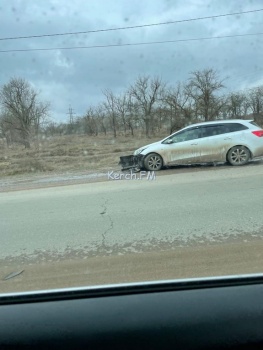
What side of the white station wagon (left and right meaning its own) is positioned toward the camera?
left
